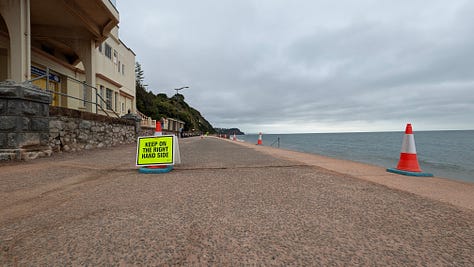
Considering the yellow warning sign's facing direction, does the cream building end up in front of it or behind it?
behind

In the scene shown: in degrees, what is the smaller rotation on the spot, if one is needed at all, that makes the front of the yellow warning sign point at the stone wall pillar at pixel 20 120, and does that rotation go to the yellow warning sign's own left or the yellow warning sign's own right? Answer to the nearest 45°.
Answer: approximately 135° to the yellow warning sign's own right

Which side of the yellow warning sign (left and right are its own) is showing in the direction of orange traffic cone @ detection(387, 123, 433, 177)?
left

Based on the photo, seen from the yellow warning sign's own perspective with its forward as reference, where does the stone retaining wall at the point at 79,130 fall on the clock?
The stone retaining wall is roughly at 5 o'clock from the yellow warning sign.

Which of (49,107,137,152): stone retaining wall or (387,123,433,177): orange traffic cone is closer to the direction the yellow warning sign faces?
the orange traffic cone

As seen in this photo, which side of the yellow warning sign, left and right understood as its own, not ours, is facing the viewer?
front
